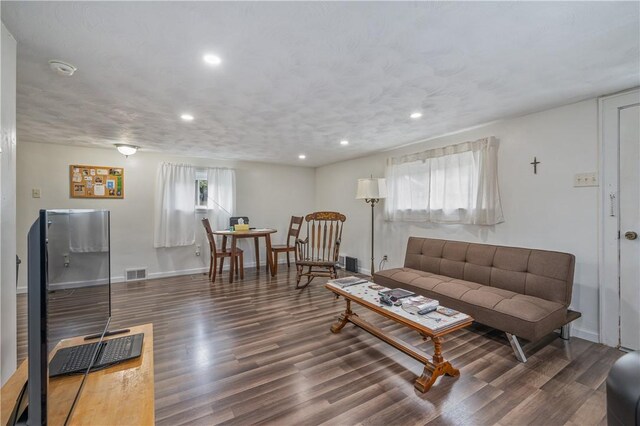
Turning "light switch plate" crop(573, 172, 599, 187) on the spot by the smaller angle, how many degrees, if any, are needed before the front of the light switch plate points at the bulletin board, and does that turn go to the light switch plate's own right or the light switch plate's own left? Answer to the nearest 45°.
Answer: approximately 45° to the light switch plate's own right

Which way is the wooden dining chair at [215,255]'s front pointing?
to the viewer's right

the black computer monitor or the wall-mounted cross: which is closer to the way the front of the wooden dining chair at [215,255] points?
the wall-mounted cross

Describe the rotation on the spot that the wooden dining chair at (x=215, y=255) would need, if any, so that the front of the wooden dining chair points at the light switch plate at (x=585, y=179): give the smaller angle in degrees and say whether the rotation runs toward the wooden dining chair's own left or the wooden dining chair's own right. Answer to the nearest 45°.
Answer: approximately 45° to the wooden dining chair's own right

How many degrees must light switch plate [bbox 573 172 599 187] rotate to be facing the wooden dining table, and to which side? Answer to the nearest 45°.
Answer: approximately 90° to its right

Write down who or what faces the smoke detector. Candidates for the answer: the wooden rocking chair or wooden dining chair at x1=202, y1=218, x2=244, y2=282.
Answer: the wooden rocking chair
